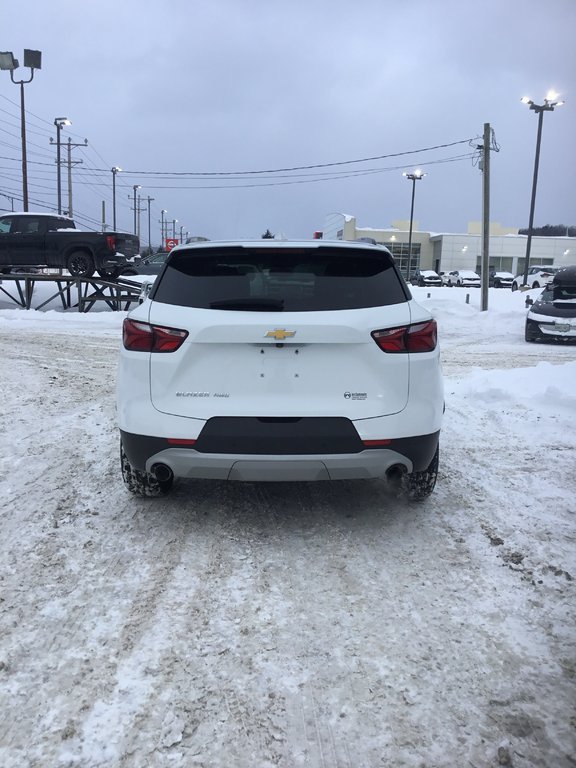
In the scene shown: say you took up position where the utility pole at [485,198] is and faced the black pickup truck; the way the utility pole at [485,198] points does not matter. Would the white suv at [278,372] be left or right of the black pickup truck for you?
left

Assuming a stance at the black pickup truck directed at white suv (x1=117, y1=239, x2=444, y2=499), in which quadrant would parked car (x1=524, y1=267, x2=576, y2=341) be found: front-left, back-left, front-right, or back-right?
front-left

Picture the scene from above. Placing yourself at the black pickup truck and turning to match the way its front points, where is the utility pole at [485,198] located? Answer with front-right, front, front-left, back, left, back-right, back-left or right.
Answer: back-right

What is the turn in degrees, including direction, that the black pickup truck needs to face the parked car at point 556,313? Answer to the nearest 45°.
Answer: approximately 180°

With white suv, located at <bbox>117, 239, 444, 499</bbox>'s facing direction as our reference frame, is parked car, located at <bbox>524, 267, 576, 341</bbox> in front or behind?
in front

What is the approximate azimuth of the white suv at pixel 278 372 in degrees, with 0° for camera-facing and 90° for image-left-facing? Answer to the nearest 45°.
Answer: approximately 180°

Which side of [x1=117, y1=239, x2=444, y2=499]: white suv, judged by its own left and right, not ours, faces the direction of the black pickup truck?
front

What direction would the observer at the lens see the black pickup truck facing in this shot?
facing away from the viewer and to the left of the viewer

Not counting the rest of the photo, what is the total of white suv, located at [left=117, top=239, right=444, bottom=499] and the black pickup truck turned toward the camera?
0

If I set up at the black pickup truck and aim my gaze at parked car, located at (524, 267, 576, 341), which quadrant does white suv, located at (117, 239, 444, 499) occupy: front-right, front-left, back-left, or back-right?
front-right

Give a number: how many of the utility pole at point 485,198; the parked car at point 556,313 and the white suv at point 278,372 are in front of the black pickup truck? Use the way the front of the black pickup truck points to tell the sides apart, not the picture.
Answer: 0

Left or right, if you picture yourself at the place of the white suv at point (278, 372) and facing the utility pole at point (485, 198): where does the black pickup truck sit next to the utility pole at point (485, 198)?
left

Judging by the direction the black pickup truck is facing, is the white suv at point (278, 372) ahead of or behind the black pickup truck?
behind
